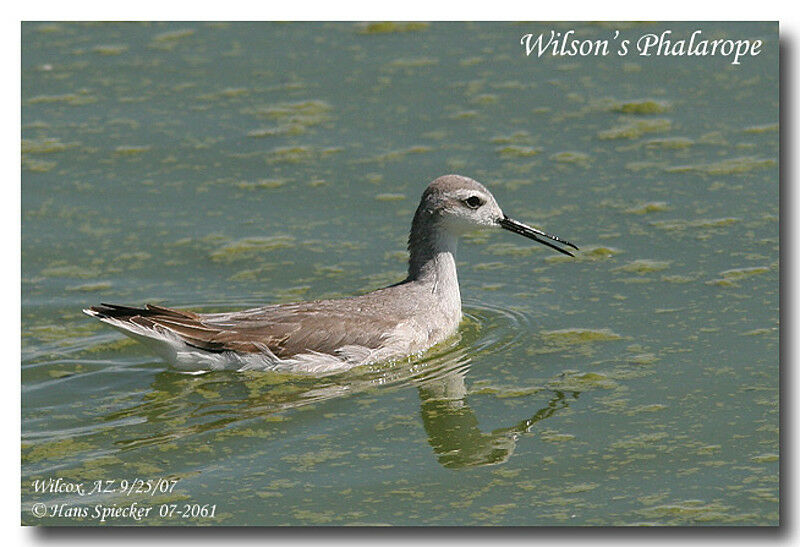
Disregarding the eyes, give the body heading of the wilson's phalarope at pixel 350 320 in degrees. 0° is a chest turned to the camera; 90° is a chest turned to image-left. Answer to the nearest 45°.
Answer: approximately 270°
